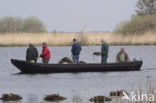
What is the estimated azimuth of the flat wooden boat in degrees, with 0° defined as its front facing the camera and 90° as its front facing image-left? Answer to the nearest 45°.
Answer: approximately 90°
